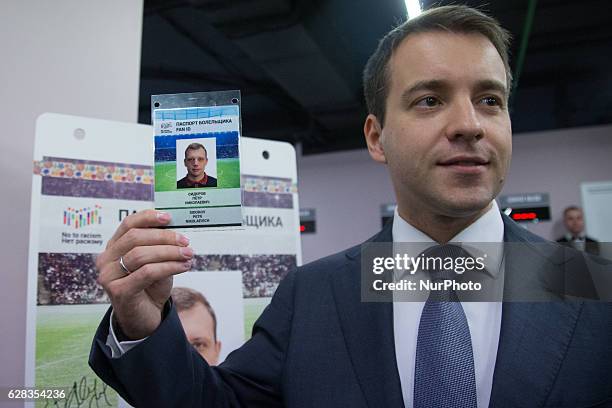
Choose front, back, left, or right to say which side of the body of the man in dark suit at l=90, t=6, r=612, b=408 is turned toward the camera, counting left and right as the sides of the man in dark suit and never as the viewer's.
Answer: front

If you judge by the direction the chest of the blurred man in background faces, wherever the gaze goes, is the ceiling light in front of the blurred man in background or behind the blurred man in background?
in front

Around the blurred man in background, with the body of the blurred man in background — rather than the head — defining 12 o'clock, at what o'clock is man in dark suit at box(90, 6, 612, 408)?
The man in dark suit is roughly at 12 o'clock from the blurred man in background.

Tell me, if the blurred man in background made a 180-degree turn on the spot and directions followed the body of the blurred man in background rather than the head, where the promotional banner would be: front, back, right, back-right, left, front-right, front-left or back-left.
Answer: back

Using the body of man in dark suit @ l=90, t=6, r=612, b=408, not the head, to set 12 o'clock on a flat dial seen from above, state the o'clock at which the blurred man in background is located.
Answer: The blurred man in background is roughly at 7 o'clock from the man in dark suit.

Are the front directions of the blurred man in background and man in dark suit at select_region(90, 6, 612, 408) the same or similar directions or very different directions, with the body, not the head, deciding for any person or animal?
same or similar directions

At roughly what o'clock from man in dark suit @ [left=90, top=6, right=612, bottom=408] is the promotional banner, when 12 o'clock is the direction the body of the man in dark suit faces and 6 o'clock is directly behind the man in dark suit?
The promotional banner is roughly at 4 o'clock from the man in dark suit.

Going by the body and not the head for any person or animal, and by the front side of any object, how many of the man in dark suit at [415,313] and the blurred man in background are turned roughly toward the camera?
2

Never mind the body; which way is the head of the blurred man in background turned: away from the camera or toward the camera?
toward the camera

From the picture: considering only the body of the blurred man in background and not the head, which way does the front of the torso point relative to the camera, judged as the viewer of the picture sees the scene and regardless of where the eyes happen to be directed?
toward the camera
